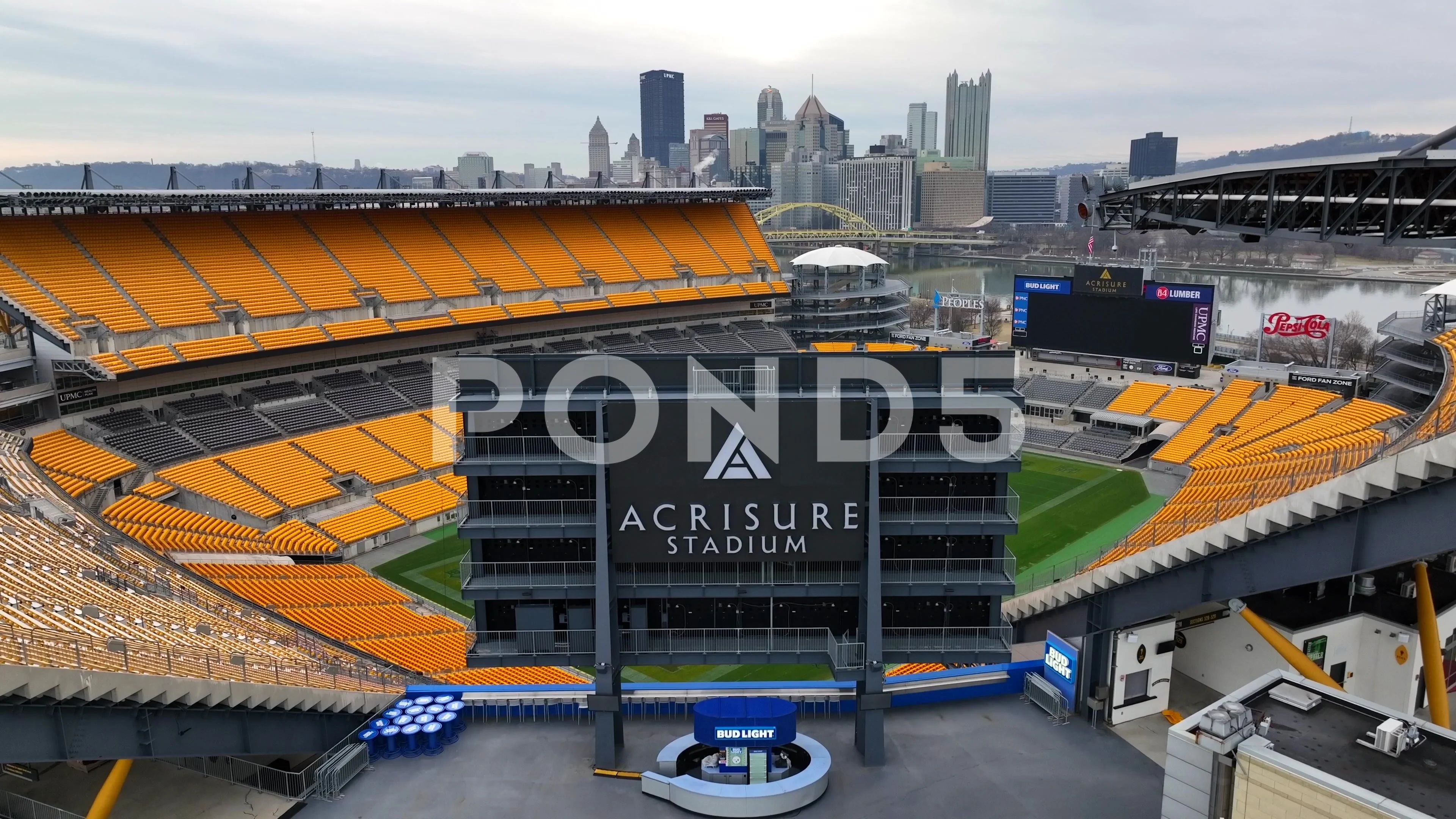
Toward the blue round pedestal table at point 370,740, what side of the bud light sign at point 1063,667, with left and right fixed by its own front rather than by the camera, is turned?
front

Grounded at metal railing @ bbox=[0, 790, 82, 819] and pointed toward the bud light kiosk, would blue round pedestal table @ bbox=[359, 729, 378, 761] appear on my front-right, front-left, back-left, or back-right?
front-left

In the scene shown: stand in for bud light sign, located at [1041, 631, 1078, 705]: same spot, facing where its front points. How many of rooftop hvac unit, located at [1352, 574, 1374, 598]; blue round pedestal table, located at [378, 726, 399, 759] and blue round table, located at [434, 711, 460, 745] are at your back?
1

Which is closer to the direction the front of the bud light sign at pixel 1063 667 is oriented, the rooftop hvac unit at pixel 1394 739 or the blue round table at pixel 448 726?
the blue round table

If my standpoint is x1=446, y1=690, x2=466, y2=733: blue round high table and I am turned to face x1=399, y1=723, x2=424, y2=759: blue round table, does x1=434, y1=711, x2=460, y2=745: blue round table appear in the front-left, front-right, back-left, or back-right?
front-left

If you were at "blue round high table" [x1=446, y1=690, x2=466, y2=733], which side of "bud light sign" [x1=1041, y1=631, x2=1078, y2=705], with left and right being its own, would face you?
front

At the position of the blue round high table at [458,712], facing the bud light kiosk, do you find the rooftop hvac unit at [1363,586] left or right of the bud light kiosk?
left

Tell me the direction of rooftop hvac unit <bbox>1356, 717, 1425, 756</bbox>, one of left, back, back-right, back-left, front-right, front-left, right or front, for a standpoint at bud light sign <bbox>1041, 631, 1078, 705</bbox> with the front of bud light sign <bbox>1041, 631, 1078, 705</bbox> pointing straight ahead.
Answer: left

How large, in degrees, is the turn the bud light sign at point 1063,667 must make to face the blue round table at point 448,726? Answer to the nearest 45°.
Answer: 0° — it already faces it

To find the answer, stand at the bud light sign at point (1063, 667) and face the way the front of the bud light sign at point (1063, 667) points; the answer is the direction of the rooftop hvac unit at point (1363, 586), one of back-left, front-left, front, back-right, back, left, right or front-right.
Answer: back

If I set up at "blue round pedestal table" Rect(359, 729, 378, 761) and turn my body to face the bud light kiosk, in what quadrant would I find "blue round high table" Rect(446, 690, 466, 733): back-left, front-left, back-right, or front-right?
front-left

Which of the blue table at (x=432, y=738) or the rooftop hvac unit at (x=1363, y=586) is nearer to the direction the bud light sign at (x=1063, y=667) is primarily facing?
the blue table

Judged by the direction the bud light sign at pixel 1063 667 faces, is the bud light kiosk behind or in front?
in front

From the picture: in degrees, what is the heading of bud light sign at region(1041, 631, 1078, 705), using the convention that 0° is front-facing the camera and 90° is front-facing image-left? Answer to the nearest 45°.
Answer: approximately 45°
